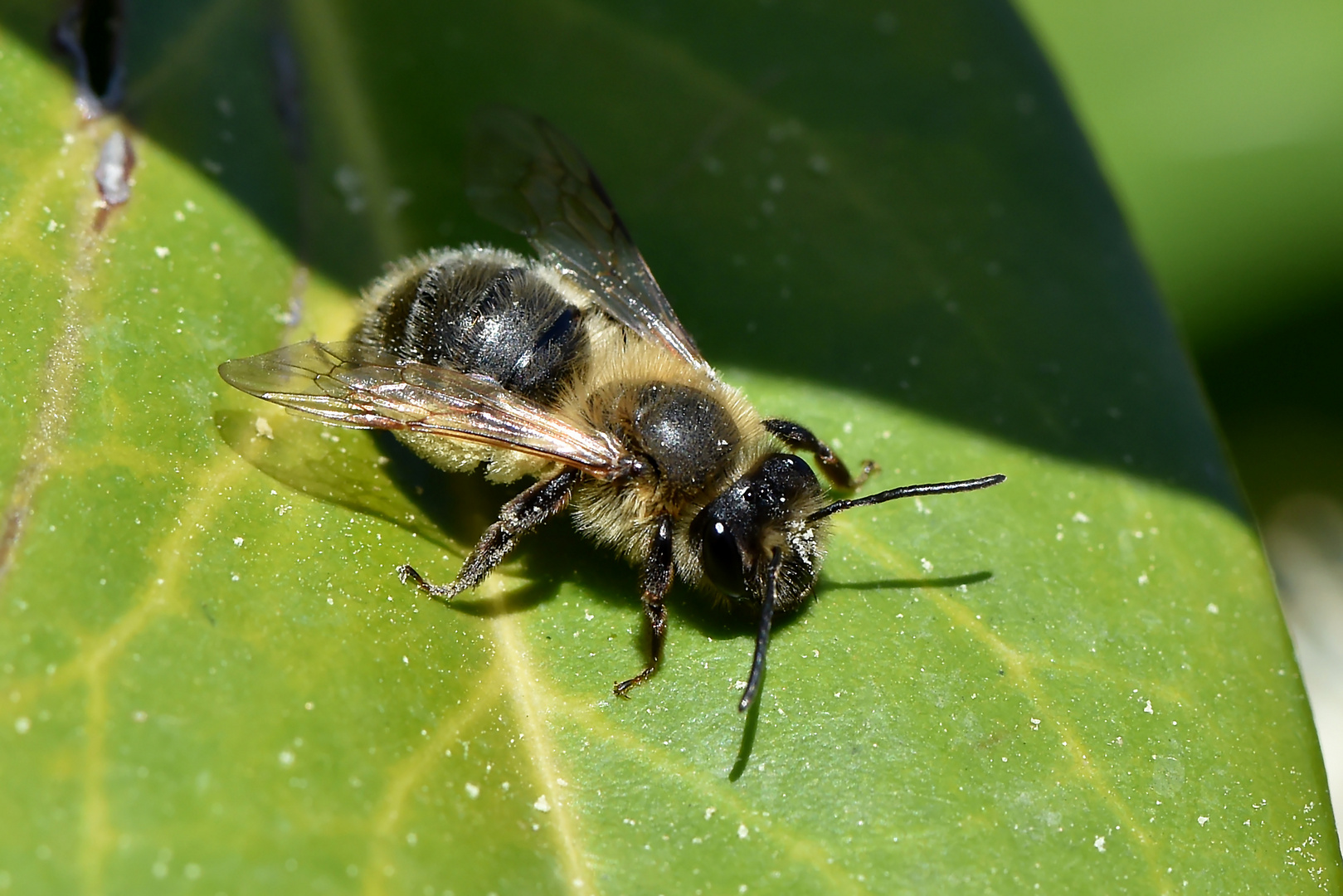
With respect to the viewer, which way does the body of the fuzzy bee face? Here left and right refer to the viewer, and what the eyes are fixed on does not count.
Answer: facing the viewer and to the right of the viewer
